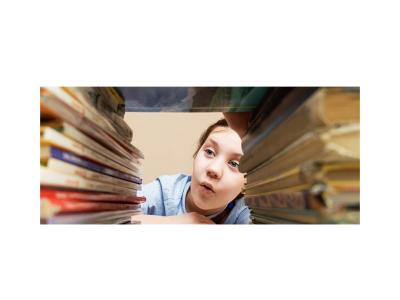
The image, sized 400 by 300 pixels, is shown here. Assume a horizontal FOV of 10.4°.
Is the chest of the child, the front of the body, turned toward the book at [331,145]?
yes

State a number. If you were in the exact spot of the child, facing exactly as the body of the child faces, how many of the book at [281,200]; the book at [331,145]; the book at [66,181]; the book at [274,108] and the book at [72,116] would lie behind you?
0

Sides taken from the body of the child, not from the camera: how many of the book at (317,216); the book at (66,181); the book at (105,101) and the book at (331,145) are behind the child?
0

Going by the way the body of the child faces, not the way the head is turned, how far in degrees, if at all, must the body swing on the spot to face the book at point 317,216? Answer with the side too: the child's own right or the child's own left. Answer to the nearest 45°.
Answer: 0° — they already face it

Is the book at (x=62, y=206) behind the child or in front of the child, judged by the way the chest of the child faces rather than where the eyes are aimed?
in front

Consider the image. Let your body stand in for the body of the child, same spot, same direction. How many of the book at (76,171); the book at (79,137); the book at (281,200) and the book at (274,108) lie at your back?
0

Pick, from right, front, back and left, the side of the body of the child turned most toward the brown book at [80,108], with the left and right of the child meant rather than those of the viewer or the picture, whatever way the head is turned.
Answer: front

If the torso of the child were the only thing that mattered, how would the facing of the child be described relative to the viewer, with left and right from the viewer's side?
facing the viewer

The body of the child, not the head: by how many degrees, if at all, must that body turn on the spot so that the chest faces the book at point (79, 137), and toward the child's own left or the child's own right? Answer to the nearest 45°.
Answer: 0° — they already face it

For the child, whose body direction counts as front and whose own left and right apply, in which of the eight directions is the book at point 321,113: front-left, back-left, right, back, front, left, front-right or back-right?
front
